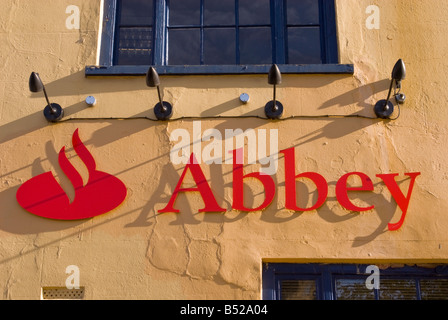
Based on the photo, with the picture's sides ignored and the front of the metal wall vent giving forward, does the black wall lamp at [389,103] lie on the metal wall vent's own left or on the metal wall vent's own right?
on the metal wall vent's own left

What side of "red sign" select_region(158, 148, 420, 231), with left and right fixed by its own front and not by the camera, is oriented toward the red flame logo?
right

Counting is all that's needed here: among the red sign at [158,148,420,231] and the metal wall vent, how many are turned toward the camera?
2

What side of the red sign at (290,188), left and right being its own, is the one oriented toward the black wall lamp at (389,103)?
left

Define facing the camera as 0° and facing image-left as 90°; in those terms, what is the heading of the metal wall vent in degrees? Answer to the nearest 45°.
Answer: approximately 0°

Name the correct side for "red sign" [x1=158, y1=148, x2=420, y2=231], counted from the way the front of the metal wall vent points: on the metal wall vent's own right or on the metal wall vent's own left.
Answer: on the metal wall vent's own left

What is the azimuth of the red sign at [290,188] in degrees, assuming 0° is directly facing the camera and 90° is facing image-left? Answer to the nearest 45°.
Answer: approximately 0°

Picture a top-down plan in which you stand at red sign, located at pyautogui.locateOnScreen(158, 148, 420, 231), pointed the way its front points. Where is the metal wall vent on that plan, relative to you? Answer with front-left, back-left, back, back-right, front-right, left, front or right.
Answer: right
